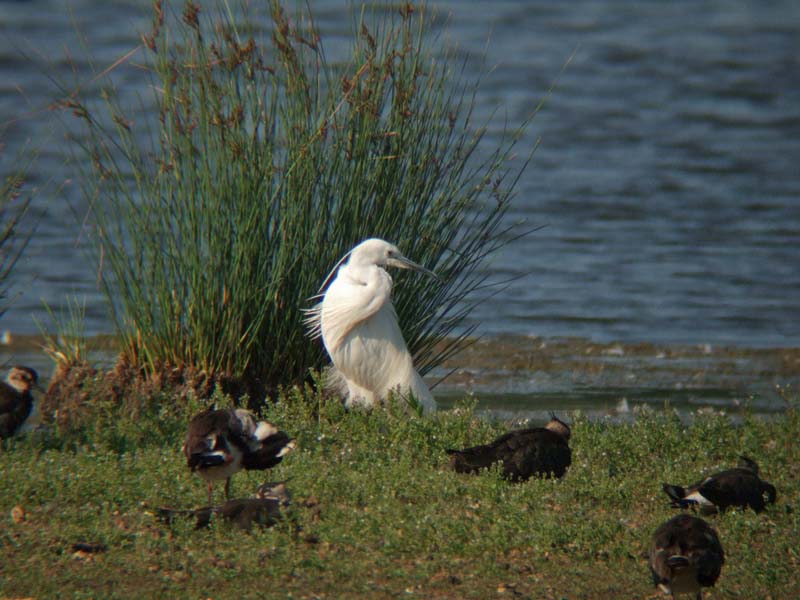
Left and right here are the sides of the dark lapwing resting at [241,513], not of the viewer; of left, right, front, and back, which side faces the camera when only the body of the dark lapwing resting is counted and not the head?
right

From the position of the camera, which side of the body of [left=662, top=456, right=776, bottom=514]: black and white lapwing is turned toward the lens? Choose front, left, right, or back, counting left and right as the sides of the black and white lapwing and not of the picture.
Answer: right

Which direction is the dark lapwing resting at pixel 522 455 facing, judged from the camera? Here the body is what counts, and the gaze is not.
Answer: to the viewer's right

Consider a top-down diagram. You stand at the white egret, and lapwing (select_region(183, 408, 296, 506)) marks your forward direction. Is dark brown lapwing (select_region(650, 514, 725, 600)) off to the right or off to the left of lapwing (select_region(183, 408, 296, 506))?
left

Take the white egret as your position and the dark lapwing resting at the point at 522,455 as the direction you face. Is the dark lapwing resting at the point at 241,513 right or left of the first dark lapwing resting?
right

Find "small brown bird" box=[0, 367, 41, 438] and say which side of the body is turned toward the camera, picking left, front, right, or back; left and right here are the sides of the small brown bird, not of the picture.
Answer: right

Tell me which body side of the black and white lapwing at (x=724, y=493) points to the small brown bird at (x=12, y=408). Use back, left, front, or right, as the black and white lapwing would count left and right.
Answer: back
